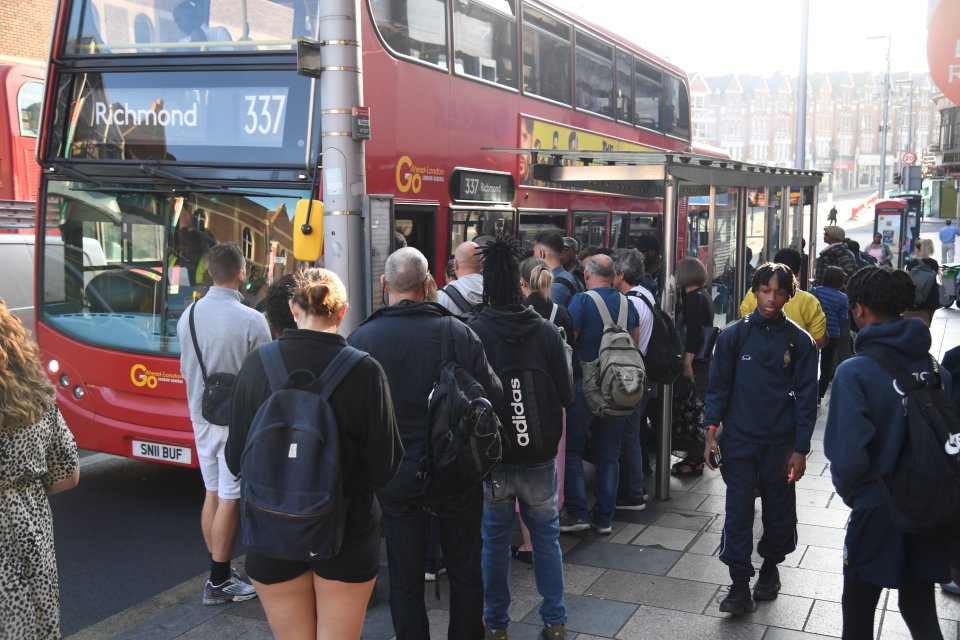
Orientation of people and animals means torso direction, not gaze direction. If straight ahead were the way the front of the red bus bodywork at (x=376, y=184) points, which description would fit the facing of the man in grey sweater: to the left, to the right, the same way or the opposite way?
the opposite way

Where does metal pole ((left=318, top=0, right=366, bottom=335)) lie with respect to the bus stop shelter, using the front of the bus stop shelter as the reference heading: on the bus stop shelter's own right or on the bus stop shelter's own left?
on the bus stop shelter's own left

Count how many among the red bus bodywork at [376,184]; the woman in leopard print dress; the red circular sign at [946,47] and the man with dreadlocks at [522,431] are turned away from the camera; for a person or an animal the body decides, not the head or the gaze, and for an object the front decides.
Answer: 2

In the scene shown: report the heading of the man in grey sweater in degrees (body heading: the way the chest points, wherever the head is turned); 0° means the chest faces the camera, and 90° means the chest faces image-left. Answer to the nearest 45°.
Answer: approximately 225°

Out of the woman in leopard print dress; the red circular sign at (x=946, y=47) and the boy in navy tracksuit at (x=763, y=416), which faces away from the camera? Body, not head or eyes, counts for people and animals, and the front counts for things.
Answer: the woman in leopard print dress

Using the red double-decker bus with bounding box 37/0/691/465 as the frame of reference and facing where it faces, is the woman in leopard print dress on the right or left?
on its left

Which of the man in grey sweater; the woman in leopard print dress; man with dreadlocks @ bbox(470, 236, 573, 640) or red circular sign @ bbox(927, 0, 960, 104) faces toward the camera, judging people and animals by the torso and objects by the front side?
the red circular sign

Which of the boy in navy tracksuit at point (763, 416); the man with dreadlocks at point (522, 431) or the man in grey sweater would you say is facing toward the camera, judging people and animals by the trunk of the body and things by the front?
the boy in navy tracksuit

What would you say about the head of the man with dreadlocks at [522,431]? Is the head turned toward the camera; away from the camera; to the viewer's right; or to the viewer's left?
away from the camera

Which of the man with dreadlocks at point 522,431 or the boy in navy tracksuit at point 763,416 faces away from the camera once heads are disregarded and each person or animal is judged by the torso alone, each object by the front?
the man with dreadlocks

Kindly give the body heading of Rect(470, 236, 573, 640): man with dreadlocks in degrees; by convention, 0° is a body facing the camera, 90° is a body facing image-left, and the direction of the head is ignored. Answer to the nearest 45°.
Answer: approximately 180°

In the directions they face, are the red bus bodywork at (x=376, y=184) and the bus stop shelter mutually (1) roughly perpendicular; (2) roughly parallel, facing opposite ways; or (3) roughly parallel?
roughly perpendicular

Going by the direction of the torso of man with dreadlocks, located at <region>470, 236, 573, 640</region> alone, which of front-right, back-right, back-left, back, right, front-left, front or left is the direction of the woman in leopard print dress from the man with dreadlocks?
back-left

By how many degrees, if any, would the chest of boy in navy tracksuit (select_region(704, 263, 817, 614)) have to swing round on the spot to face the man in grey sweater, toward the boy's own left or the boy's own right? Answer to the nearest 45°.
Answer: approximately 90° to the boy's own right

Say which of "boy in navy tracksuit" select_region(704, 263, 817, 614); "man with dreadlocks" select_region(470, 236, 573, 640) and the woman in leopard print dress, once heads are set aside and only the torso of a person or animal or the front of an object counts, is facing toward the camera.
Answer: the boy in navy tracksuit

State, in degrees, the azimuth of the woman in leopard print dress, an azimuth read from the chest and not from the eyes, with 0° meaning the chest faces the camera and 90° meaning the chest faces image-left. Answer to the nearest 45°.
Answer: approximately 180°
